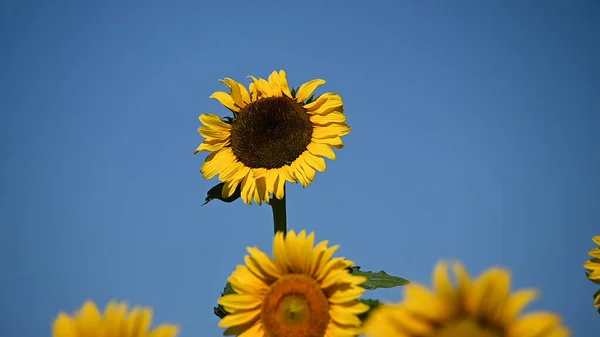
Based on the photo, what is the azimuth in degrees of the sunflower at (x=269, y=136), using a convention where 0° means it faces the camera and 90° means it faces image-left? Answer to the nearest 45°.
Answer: approximately 0°
